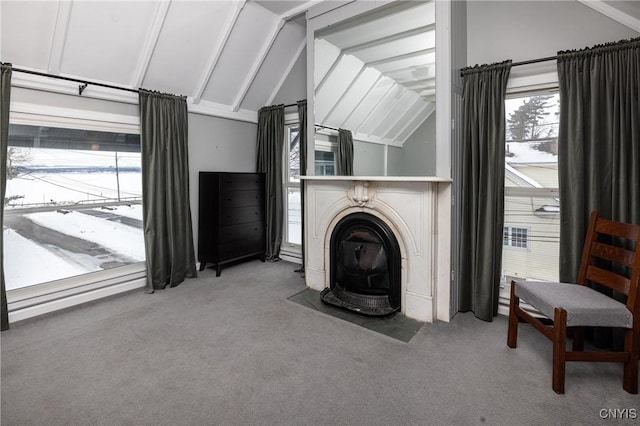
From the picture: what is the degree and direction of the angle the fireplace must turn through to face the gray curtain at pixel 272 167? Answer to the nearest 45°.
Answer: approximately 90° to its right

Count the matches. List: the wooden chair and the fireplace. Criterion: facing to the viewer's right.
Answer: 0

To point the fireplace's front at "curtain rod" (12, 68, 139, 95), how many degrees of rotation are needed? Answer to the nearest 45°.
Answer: approximately 45° to its right

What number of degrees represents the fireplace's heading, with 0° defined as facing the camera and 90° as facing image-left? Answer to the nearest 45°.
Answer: approximately 45°

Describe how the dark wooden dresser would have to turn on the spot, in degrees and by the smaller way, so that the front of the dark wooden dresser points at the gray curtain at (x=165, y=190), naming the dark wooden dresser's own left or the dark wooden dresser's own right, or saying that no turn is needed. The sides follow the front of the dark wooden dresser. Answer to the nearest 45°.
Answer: approximately 90° to the dark wooden dresser's own right
